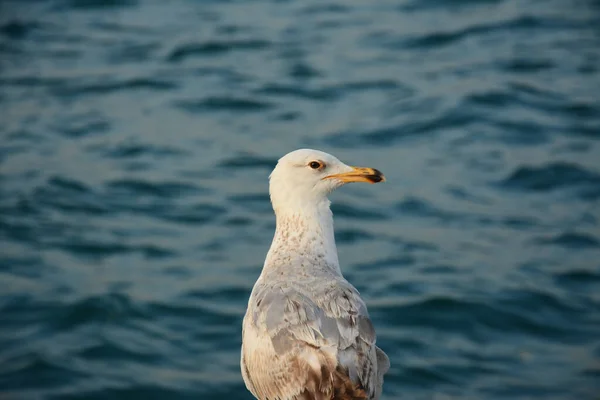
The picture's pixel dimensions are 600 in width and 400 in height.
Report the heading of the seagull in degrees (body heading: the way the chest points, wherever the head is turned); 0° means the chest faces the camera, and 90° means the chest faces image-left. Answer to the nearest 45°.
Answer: approximately 180°
